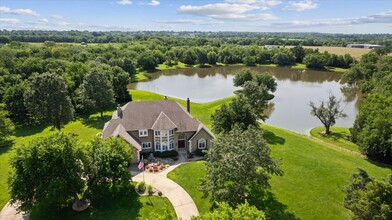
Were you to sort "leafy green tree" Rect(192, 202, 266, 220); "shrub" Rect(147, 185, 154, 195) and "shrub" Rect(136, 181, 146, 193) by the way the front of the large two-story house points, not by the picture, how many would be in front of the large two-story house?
3

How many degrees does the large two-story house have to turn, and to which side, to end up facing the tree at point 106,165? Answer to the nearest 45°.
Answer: approximately 45° to its right

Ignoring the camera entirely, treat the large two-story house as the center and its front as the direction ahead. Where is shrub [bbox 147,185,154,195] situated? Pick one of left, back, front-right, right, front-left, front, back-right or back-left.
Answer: front

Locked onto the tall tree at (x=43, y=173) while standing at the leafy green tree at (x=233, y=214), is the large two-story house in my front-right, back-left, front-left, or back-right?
front-right

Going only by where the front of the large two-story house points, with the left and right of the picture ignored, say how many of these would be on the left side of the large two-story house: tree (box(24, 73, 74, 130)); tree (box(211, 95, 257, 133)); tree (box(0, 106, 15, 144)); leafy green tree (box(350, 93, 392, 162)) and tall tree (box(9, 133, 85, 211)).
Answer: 2

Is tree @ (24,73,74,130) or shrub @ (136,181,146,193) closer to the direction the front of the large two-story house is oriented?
the shrub

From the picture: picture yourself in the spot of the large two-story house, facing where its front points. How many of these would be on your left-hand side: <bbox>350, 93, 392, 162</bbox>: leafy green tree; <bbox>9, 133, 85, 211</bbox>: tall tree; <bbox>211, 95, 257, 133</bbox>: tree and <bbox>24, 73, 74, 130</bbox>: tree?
2

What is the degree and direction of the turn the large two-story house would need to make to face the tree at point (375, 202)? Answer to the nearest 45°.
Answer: approximately 45° to its left

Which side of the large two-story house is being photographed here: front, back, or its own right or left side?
front

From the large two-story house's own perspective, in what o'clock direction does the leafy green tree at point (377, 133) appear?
The leafy green tree is roughly at 9 o'clock from the large two-story house.

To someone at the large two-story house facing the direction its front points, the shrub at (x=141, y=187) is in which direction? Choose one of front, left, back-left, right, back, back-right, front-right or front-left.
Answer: front

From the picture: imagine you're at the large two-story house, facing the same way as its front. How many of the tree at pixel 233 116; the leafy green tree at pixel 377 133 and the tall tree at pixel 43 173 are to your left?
2

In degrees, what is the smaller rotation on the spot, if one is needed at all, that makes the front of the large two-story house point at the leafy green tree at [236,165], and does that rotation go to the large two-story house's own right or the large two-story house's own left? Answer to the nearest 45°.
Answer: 0° — it already faces it
